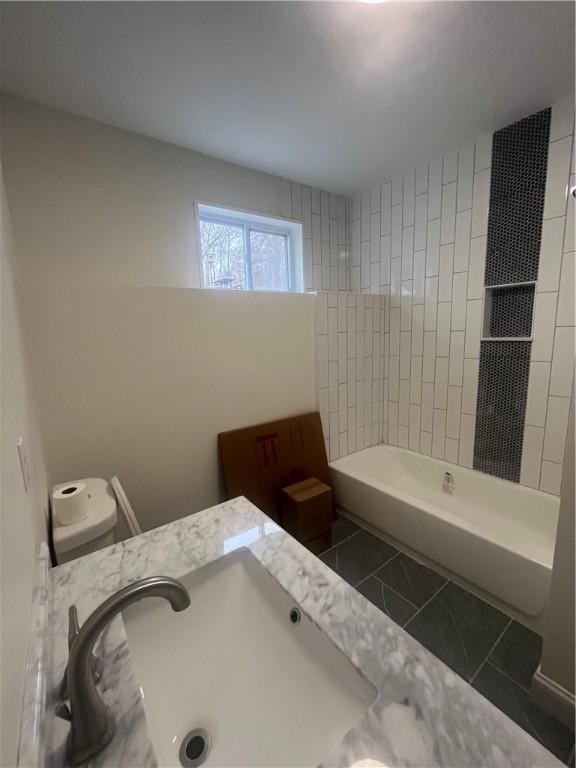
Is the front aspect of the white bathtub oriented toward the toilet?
yes

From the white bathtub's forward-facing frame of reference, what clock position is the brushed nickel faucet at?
The brushed nickel faucet is roughly at 11 o'clock from the white bathtub.

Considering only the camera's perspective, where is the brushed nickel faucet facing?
facing away from the viewer and to the right of the viewer

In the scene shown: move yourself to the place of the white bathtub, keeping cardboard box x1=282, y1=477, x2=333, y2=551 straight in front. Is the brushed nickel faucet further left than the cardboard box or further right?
left

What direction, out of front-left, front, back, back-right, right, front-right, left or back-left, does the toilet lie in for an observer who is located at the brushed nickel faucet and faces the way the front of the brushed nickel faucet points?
front-left
